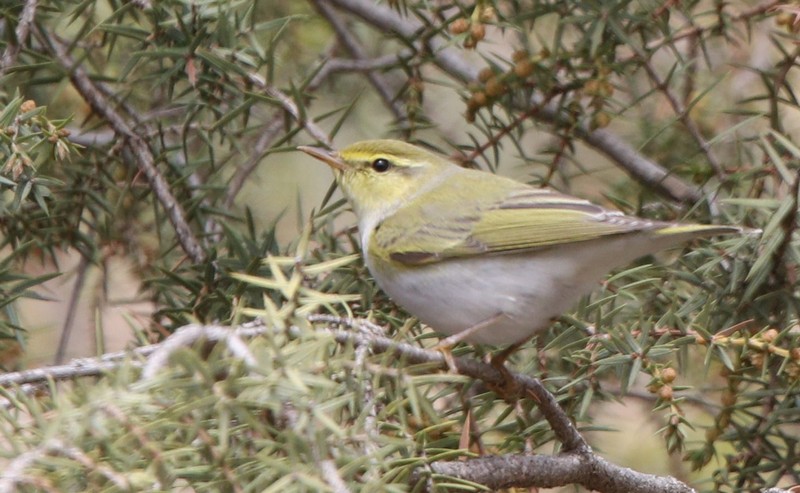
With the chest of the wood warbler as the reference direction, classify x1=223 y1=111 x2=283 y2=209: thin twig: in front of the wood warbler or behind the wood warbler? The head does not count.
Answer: in front

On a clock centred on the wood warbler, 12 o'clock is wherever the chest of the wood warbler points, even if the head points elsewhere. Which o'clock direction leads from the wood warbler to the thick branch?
The thick branch is roughly at 9 o'clock from the wood warbler.

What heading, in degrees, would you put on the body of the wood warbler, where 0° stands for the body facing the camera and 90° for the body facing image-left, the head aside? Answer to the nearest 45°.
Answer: approximately 90°

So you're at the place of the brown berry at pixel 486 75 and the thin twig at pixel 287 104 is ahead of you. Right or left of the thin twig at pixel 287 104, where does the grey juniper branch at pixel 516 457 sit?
left

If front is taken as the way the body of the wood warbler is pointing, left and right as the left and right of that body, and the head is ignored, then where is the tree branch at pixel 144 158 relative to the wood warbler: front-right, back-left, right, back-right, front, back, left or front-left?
front

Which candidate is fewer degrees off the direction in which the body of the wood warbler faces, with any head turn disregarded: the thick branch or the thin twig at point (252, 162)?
the thin twig
